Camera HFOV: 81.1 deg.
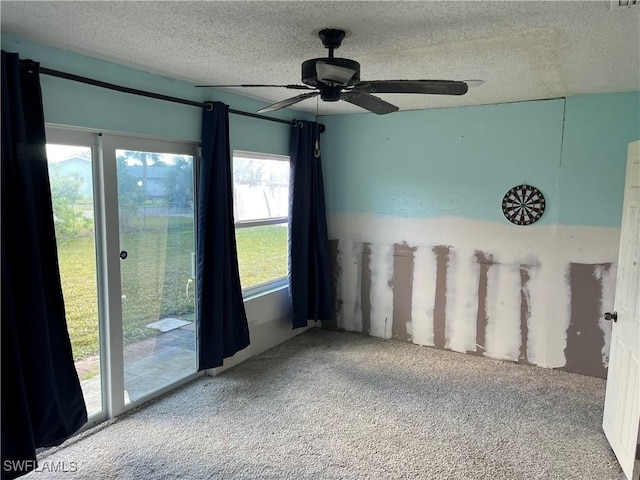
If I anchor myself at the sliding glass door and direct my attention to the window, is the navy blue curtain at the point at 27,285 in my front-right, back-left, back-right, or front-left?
back-right

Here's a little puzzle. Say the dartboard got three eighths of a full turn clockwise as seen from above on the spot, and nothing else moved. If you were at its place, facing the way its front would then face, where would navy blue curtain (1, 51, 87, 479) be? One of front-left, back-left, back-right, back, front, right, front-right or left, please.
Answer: left

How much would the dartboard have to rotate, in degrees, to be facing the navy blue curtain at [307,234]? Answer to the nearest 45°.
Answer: approximately 90° to its right

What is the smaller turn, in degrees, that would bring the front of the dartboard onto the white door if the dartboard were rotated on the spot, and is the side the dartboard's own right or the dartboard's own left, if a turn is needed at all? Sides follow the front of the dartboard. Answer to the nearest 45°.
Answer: approximately 45° to the dartboard's own left

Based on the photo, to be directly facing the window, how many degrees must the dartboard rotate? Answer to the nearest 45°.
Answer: approximately 90° to its right

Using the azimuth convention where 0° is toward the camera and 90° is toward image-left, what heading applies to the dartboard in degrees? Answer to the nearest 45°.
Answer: approximately 0°

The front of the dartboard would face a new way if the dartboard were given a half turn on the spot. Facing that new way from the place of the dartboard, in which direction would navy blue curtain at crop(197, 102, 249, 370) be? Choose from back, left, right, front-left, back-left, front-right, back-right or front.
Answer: back-left

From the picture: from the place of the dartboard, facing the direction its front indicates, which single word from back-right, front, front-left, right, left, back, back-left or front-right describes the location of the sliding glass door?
front-right
